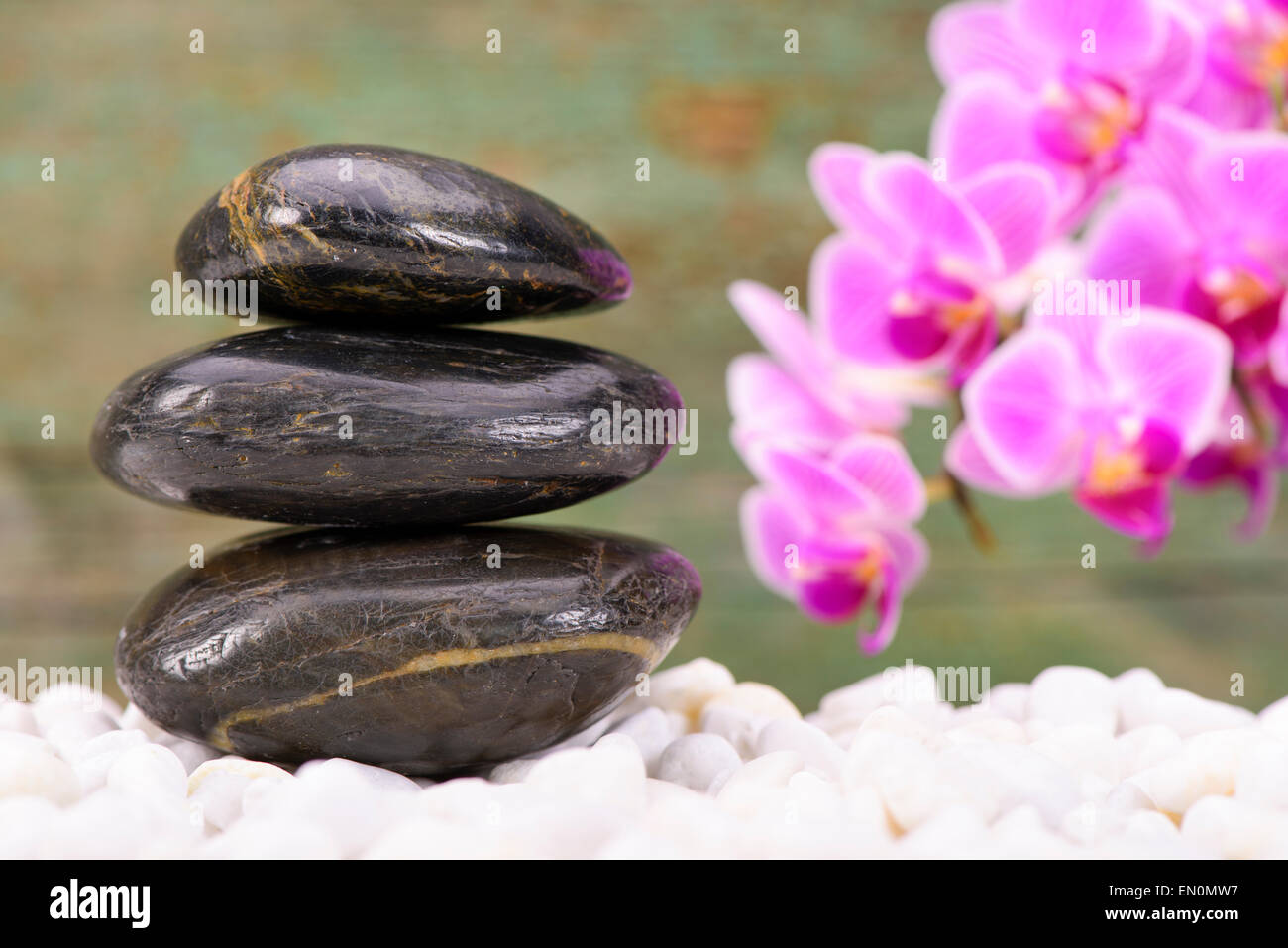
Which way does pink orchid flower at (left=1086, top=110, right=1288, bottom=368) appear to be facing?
toward the camera
